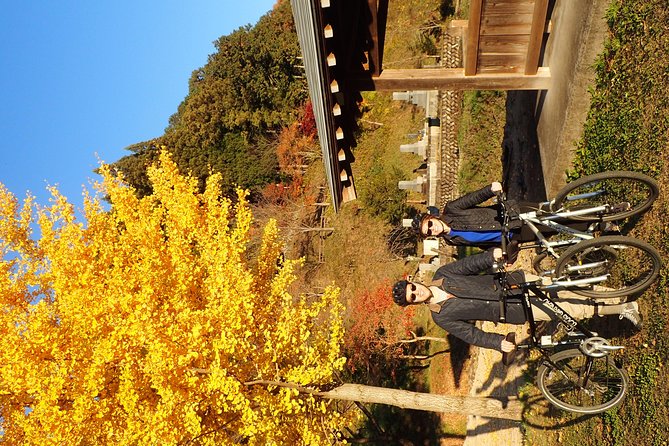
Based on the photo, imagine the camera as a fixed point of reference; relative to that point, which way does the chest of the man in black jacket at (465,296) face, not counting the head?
toward the camera

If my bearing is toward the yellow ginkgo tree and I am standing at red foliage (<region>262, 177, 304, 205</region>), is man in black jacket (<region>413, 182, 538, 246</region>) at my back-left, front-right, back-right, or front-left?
front-left

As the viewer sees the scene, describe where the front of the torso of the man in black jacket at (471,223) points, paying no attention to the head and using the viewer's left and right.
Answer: facing the viewer

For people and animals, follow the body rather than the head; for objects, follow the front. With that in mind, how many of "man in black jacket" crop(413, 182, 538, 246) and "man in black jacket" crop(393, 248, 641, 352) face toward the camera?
2

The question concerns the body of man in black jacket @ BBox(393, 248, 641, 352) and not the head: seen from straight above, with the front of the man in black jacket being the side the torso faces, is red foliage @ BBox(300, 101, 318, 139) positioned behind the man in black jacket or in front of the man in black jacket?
behind

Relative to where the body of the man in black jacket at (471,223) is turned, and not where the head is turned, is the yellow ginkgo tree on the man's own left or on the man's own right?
on the man's own right

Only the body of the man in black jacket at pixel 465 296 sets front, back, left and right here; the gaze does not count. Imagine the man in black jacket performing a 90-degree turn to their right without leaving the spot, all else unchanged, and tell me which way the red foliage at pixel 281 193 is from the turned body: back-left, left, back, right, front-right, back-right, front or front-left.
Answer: front-right

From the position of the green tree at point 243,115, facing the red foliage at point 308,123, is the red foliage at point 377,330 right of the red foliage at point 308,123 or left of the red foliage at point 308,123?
right

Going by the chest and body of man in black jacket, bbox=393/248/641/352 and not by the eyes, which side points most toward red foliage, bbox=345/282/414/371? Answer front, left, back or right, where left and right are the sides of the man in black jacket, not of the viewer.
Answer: back
